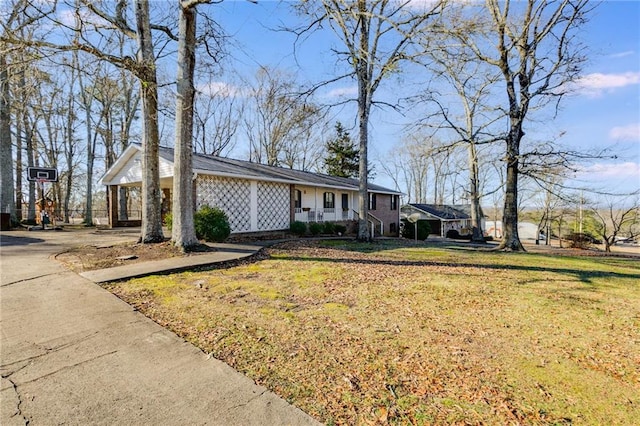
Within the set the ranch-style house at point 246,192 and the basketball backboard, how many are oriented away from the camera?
0

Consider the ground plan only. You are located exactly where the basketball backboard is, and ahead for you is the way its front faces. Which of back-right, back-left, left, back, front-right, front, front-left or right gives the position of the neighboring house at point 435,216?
left

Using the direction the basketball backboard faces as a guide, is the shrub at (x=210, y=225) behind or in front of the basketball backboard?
in front

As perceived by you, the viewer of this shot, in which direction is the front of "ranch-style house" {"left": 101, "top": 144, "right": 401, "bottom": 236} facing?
facing the viewer and to the right of the viewer

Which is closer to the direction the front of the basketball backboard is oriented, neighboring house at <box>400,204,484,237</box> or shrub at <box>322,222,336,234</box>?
the shrub

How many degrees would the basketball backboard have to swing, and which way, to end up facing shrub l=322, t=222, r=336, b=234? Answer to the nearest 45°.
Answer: approximately 45° to its left

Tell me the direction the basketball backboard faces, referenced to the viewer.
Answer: facing the viewer

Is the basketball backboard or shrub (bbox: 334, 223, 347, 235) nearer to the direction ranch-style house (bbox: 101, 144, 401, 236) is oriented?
the shrub

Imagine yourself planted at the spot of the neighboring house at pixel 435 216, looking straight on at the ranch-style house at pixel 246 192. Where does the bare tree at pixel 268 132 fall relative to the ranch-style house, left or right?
right

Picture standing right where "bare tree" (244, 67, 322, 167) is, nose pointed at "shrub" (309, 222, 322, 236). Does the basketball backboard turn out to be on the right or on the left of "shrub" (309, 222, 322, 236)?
right

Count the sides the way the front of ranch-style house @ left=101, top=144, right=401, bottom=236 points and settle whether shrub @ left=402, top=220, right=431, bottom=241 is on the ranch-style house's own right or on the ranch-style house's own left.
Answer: on the ranch-style house's own left
